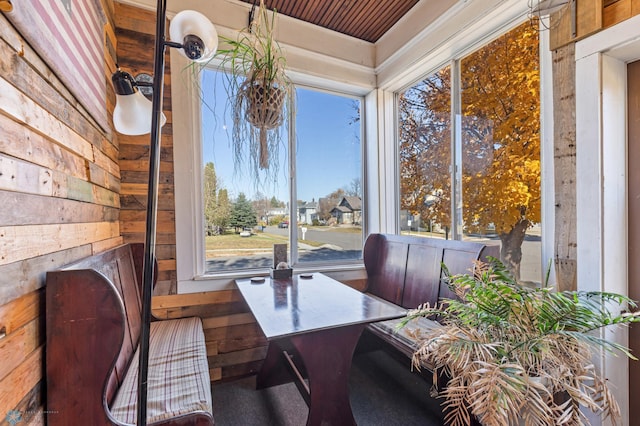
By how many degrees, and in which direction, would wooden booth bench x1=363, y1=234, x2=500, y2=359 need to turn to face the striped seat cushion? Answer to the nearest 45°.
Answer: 0° — it already faces it

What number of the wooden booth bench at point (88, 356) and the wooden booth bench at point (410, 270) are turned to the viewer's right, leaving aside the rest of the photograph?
1

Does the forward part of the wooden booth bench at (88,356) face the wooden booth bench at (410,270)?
yes

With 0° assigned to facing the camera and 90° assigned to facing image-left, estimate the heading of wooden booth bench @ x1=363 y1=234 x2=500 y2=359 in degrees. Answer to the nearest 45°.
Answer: approximately 45°

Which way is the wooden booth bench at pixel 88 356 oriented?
to the viewer's right

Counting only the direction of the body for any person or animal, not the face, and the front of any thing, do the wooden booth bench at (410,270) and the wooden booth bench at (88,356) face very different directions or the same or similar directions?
very different directions

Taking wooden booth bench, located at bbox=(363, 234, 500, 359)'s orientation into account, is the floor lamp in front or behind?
in front

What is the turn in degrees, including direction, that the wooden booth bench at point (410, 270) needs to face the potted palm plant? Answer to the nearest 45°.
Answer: approximately 90° to its left

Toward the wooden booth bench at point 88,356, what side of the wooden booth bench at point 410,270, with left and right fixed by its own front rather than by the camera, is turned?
front

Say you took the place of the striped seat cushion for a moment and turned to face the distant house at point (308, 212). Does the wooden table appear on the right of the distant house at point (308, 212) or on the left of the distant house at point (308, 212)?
right
